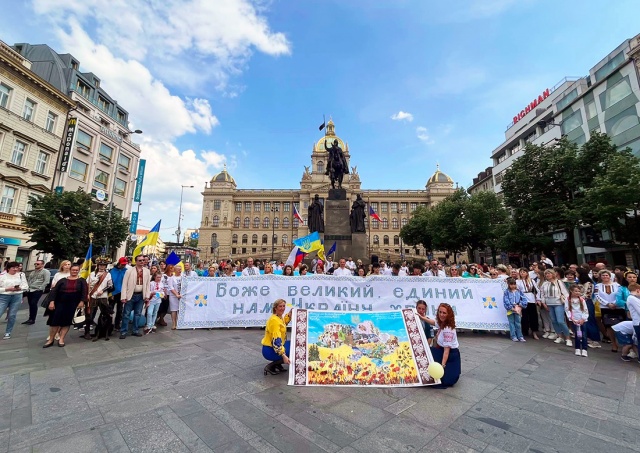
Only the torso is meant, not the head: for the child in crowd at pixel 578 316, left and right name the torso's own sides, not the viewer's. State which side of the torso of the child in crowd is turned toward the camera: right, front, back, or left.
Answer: front

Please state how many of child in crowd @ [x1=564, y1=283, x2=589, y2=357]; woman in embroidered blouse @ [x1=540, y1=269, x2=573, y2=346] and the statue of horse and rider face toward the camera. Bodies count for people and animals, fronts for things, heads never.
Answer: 3

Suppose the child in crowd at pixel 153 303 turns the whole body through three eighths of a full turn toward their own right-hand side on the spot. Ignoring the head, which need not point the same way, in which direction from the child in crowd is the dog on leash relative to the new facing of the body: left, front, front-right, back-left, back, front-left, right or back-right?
front

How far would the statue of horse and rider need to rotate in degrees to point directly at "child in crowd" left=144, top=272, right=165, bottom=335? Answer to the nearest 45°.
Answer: approximately 45° to its right

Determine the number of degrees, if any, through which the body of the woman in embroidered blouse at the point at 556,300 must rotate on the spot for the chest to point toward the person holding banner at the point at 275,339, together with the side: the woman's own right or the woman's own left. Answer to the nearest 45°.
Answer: approximately 45° to the woman's own right

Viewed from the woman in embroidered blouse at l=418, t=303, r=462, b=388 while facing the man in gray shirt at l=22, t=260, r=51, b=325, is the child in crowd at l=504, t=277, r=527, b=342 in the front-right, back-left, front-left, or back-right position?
back-right

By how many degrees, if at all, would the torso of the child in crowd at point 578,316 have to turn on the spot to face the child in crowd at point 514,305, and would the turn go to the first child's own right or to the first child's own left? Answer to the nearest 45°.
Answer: approximately 90° to the first child's own right

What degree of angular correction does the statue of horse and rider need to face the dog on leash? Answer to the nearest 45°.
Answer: approximately 45° to its right

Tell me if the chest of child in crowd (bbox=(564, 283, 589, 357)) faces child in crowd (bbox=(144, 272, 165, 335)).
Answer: no

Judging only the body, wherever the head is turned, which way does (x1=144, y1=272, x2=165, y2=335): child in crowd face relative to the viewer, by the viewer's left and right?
facing the viewer and to the right of the viewer

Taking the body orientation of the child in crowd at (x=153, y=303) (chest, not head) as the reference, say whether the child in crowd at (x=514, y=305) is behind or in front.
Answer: in front

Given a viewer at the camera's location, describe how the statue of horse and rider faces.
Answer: facing the viewer

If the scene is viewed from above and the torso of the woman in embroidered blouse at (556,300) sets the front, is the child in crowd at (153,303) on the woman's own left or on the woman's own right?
on the woman's own right

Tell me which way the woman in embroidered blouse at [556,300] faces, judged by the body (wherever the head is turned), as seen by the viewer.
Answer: toward the camera
